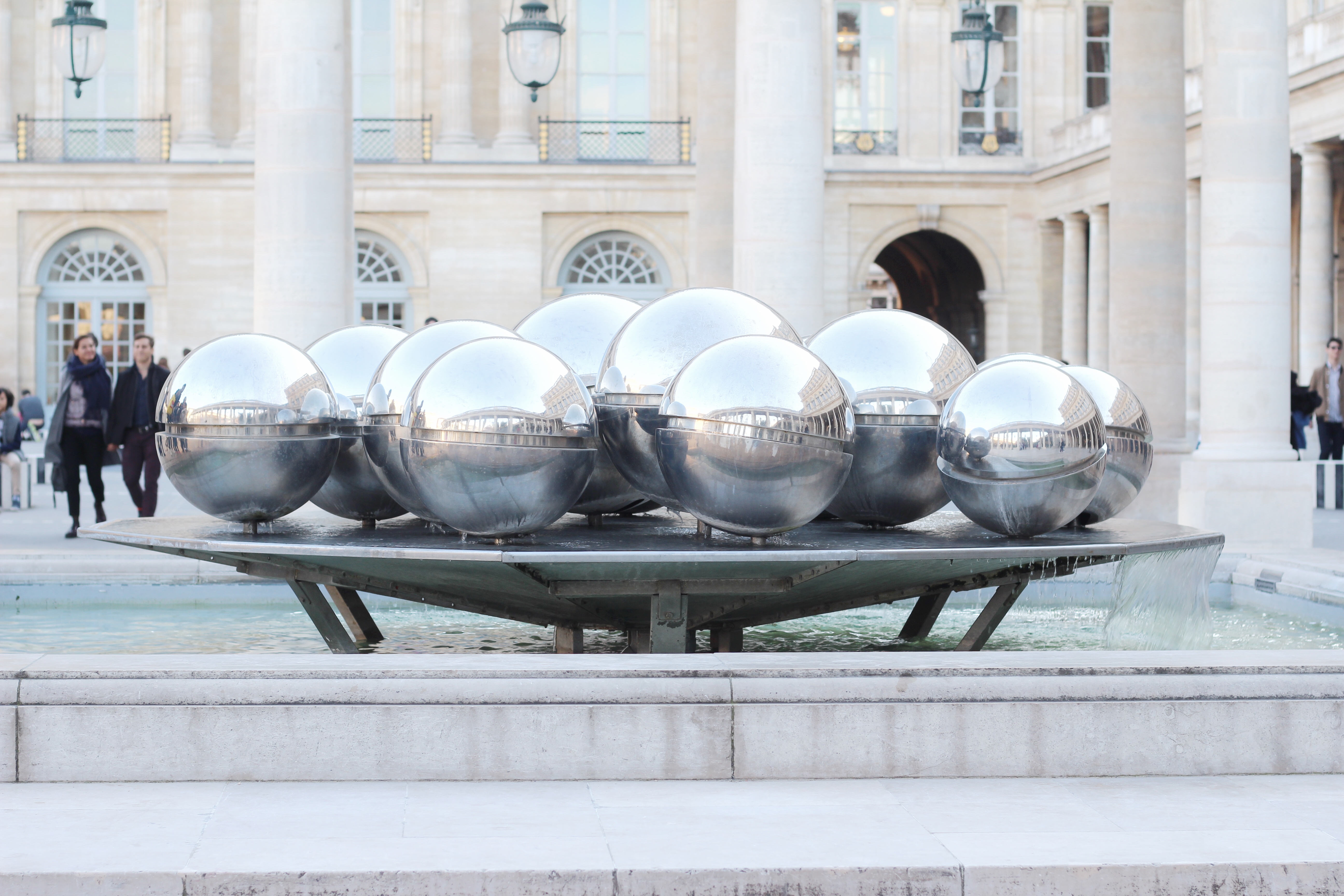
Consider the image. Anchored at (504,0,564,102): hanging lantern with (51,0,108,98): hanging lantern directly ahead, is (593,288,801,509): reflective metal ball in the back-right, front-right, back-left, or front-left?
back-left

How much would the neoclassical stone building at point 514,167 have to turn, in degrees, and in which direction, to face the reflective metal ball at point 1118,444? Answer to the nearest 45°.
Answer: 0° — it already faces it

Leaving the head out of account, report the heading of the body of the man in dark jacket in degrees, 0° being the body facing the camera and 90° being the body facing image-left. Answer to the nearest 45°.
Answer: approximately 0°

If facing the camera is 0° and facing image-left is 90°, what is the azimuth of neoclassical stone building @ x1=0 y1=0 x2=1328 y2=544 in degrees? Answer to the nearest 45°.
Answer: approximately 0°

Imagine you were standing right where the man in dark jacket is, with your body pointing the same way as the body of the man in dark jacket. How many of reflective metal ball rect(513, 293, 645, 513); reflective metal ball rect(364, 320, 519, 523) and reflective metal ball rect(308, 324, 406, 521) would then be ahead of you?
3
